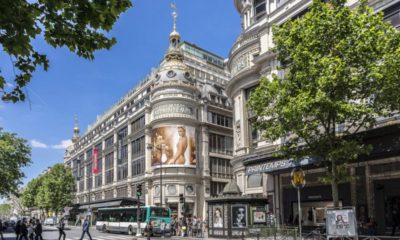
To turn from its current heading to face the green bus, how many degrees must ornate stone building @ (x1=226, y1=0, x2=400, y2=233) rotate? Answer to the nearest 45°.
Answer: approximately 90° to its right

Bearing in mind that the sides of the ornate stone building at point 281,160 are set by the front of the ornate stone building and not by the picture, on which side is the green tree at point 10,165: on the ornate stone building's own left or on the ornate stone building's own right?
on the ornate stone building's own right

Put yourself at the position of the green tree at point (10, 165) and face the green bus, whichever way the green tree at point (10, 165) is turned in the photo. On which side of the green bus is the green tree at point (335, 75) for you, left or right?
right

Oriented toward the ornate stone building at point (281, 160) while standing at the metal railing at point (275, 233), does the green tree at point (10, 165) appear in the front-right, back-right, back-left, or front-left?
front-left

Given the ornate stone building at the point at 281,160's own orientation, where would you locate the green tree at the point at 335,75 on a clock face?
The green tree is roughly at 10 o'clock from the ornate stone building.

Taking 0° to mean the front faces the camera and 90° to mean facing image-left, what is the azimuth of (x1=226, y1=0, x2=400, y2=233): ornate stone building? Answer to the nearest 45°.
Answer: approximately 45°

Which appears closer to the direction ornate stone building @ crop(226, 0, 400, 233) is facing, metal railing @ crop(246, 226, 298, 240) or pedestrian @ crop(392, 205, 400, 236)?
the metal railing
